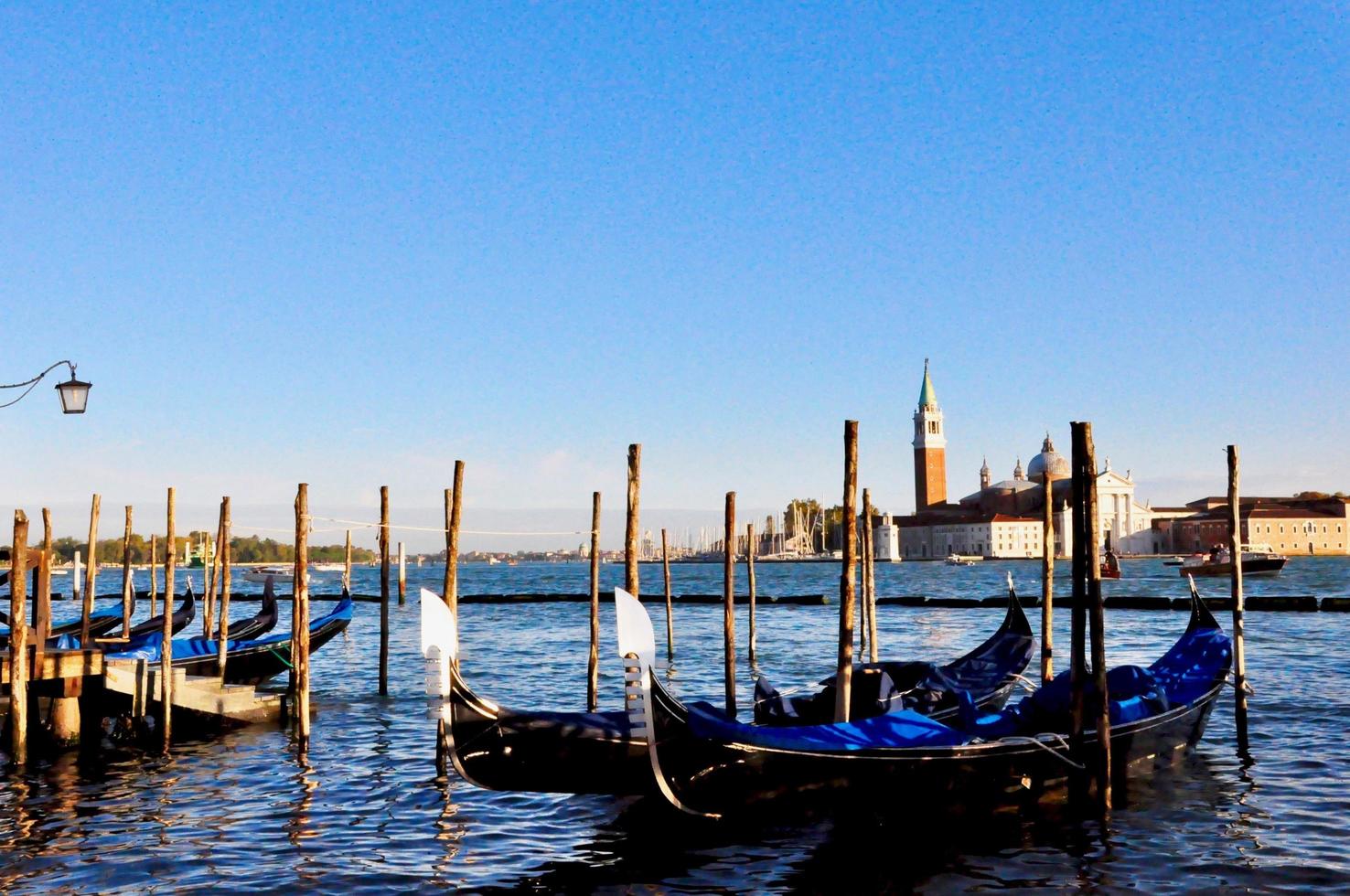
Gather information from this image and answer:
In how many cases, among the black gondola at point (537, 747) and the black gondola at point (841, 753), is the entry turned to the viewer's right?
0

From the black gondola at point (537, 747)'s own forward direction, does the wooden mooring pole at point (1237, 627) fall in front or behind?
behind

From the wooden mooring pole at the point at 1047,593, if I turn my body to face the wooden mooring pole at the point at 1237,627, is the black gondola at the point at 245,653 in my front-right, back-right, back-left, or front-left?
back-right

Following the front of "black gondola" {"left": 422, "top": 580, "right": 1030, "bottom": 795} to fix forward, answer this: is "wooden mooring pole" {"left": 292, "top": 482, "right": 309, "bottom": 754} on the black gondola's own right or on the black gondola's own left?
on the black gondola's own right

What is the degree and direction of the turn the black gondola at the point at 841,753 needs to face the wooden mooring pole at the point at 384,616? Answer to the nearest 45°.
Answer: approximately 90° to its right

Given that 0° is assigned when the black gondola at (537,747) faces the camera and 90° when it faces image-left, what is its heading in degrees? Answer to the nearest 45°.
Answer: approximately 45°

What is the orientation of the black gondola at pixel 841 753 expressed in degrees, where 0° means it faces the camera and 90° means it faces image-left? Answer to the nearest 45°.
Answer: approximately 45°
